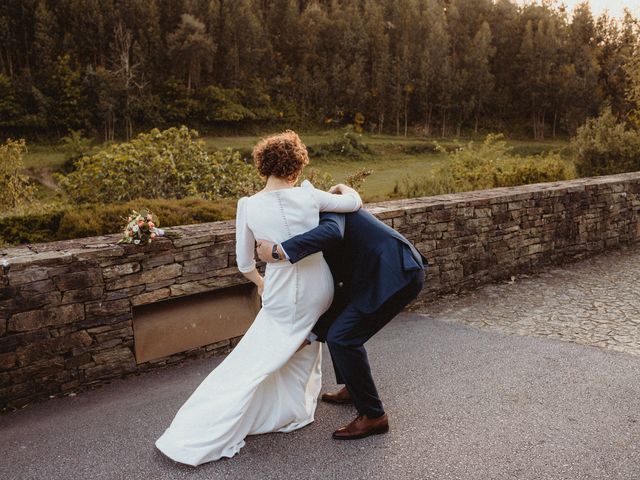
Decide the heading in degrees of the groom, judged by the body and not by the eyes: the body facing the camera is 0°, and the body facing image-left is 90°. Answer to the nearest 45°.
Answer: approximately 90°

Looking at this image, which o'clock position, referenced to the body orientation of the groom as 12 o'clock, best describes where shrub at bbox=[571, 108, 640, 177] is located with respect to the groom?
The shrub is roughly at 4 o'clock from the groom.

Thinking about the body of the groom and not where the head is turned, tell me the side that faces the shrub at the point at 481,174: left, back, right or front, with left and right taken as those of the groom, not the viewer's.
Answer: right

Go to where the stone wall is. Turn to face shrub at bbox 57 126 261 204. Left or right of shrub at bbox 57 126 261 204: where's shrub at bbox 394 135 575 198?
right

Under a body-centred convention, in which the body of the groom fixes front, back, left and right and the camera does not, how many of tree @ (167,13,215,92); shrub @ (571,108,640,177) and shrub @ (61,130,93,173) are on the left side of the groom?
0

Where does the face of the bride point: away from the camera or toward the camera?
away from the camera

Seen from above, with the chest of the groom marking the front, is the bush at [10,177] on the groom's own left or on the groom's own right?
on the groom's own right

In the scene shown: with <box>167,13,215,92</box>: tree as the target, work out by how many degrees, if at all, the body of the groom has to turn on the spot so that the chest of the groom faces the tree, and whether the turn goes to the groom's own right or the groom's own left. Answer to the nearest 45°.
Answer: approximately 90° to the groom's own right

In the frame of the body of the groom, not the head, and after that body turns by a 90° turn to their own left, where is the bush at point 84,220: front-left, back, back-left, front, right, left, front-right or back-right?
back-right

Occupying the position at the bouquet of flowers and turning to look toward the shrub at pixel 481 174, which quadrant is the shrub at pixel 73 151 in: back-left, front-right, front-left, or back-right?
front-left
